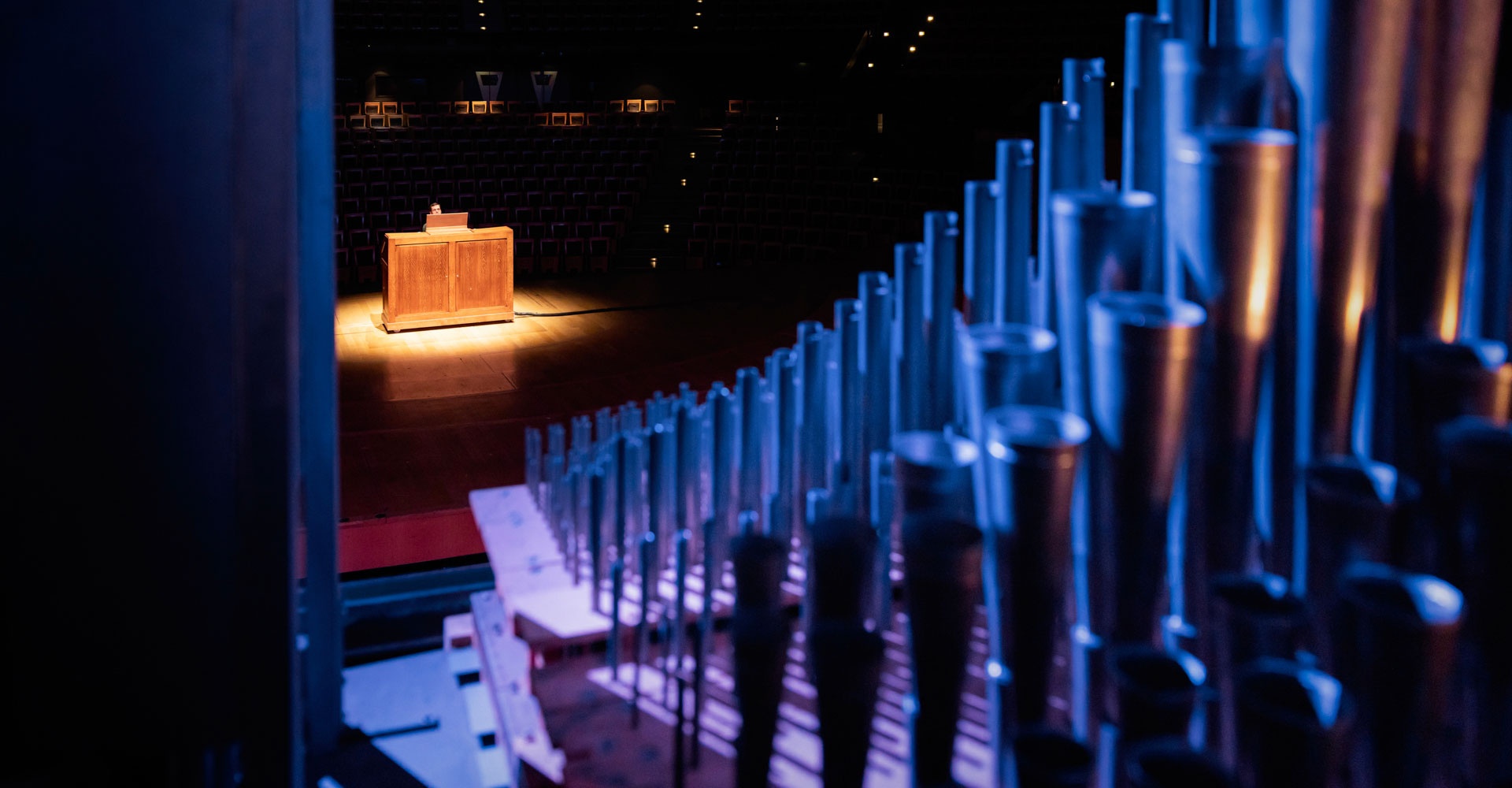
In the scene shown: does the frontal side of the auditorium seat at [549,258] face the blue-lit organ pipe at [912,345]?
yes

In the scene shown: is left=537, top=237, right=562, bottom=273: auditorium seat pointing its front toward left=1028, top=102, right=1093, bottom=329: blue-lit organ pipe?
yes

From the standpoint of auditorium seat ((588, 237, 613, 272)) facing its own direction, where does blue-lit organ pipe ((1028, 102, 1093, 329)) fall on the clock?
The blue-lit organ pipe is roughly at 12 o'clock from the auditorium seat.
